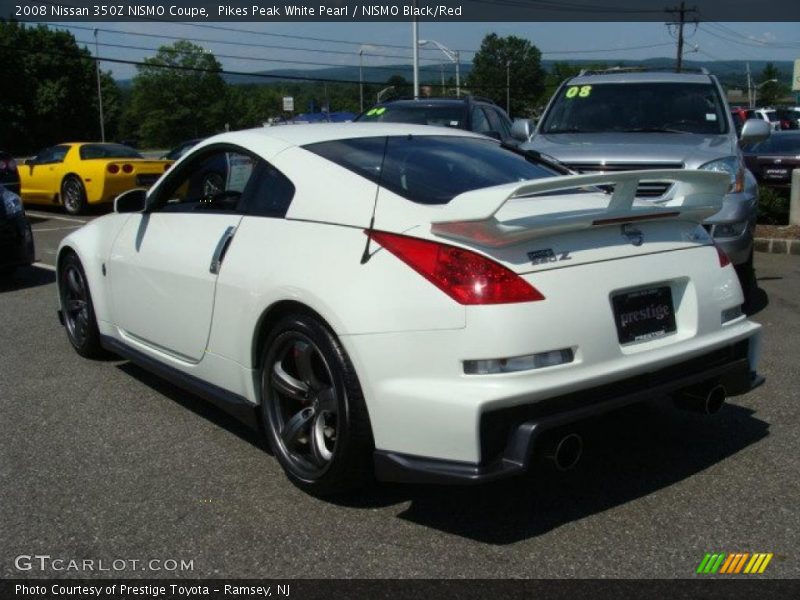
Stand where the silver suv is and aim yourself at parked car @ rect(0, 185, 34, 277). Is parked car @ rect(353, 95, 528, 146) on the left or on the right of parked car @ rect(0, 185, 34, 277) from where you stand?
right

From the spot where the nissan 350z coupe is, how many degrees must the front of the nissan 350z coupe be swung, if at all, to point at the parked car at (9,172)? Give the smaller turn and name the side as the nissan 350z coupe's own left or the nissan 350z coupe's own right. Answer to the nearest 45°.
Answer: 0° — it already faces it

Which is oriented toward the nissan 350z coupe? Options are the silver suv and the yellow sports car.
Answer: the silver suv

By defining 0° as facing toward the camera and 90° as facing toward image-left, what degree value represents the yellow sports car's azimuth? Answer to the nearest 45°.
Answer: approximately 135°

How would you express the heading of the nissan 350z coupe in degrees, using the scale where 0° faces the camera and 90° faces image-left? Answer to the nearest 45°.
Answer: approximately 135°

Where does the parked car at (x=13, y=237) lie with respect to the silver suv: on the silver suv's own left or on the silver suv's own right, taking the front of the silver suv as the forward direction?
on the silver suv's own right
